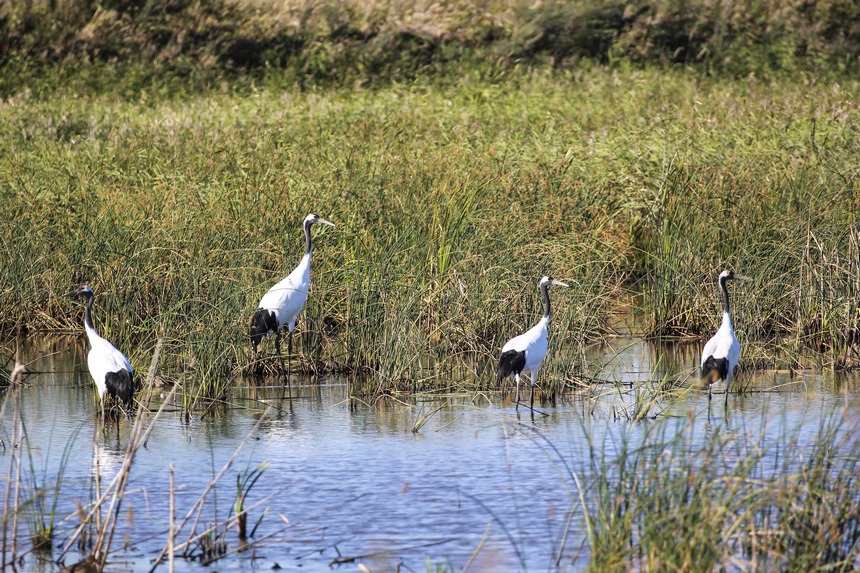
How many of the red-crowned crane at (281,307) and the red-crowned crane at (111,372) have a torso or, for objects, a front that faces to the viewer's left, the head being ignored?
1

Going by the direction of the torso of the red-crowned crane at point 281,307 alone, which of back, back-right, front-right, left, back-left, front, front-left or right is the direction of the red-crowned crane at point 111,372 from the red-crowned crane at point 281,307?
back-right

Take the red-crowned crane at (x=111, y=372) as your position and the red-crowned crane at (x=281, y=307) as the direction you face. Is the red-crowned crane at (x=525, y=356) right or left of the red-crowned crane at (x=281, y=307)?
right

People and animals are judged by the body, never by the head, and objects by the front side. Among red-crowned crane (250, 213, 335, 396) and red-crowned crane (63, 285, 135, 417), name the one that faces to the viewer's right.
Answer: red-crowned crane (250, 213, 335, 396)

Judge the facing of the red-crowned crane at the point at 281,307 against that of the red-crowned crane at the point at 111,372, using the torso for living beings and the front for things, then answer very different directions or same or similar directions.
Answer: very different directions

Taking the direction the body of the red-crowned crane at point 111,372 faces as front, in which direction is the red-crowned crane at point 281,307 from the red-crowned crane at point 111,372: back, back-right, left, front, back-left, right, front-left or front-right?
back-right

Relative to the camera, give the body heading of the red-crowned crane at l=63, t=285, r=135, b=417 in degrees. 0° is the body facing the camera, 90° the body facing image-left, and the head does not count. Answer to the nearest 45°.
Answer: approximately 90°

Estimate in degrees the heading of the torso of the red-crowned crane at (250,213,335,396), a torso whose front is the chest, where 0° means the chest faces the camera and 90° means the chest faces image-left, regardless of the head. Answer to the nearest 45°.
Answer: approximately 270°

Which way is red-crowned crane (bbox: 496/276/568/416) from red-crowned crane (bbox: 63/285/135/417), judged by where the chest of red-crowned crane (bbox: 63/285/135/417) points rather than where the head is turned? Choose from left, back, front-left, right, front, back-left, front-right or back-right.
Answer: back

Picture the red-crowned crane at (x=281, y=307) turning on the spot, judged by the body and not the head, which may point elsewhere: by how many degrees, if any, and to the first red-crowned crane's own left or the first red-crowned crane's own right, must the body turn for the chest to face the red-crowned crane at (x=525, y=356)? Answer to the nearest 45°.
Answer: approximately 45° to the first red-crowned crane's own right
